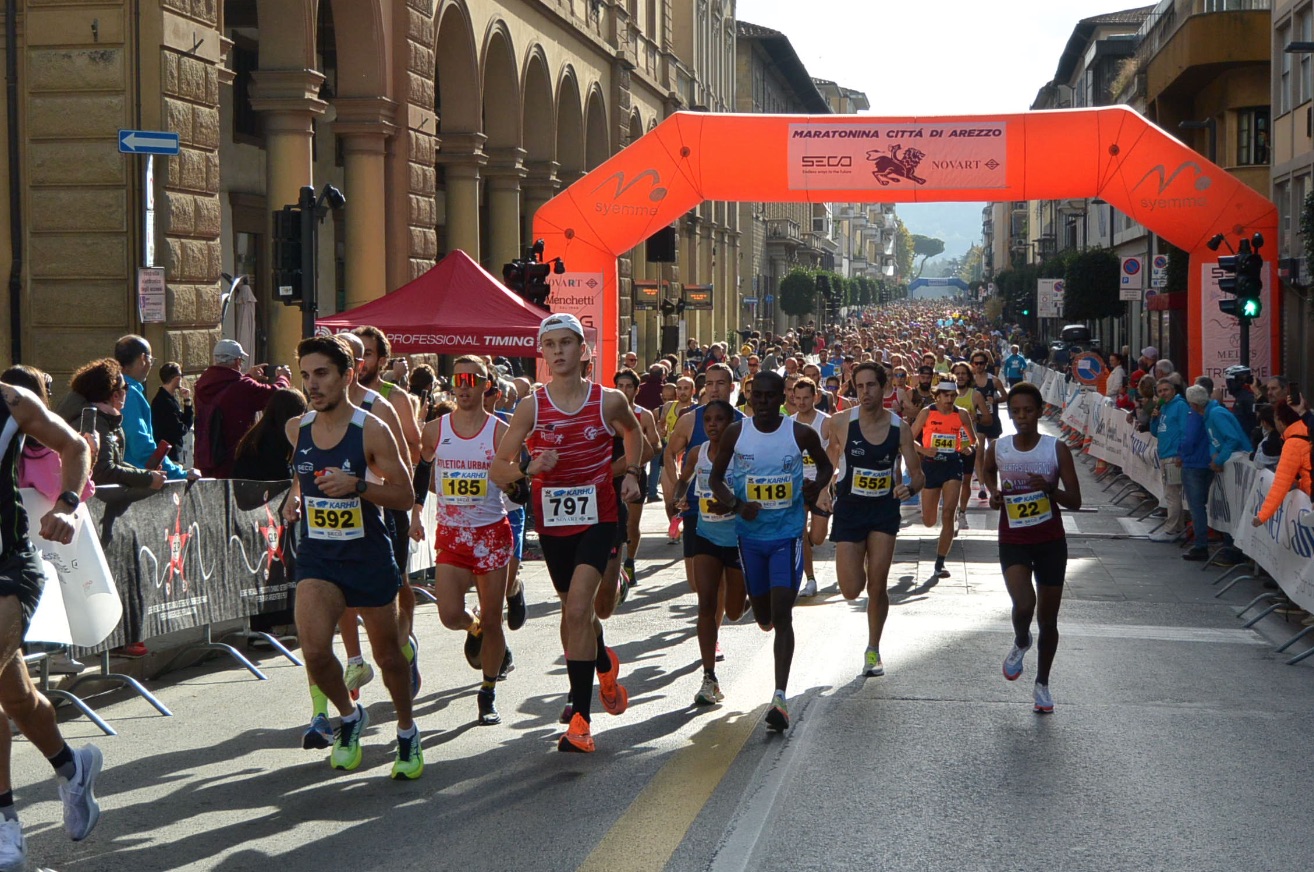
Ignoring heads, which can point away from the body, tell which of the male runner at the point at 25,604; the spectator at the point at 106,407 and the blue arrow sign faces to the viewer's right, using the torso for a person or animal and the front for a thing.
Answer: the spectator

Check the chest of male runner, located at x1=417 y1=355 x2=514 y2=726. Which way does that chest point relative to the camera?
toward the camera

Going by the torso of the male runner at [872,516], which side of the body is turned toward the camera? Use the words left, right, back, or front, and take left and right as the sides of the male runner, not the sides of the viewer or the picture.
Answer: front

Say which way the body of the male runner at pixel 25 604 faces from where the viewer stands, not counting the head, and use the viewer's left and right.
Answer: facing the viewer and to the left of the viewer

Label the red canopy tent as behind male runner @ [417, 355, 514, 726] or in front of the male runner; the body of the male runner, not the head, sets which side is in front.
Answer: behind

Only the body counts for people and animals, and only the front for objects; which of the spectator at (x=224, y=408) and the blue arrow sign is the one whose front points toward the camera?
the blue arrow sign

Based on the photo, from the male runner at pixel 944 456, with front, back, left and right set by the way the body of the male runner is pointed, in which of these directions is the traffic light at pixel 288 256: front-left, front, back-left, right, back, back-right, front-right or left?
right

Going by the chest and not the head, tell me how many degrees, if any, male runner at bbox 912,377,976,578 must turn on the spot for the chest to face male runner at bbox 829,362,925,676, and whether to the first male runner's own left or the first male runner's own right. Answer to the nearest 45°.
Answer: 0° — they already face them

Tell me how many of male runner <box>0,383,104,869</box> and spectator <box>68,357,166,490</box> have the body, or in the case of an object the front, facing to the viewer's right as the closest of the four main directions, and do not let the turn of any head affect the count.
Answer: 1

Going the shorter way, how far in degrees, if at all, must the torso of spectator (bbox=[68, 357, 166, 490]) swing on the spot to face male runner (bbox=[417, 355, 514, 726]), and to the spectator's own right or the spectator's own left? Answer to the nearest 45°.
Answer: approximately 45° to the spectator's own right

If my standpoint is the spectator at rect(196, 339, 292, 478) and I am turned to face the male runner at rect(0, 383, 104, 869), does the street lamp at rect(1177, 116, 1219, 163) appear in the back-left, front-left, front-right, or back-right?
back-left

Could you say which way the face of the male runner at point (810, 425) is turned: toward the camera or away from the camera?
toward the camera

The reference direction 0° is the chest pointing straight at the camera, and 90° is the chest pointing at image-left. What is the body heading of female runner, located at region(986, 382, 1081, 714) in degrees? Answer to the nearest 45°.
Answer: approximately 0°

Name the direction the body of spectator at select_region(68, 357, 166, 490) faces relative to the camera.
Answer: to the viewer's right

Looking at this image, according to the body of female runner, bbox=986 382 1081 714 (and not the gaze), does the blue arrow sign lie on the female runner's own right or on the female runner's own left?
on the female runner's own right

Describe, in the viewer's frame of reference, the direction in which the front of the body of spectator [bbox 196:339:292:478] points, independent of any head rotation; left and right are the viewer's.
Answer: facing away from the viewer and to the right of the viewer

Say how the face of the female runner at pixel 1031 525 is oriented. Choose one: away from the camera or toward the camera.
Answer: toward the camera

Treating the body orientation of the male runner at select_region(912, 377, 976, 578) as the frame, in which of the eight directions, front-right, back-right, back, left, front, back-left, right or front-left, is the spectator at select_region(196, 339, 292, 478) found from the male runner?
front-right

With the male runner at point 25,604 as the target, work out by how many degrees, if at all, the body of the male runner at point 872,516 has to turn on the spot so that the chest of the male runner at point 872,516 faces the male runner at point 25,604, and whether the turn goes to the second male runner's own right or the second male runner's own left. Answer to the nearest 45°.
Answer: approximately 45° to the second male runner's own right

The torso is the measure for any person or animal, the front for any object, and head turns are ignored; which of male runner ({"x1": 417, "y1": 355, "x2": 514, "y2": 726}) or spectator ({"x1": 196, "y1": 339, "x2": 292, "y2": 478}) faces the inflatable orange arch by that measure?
the spectator
